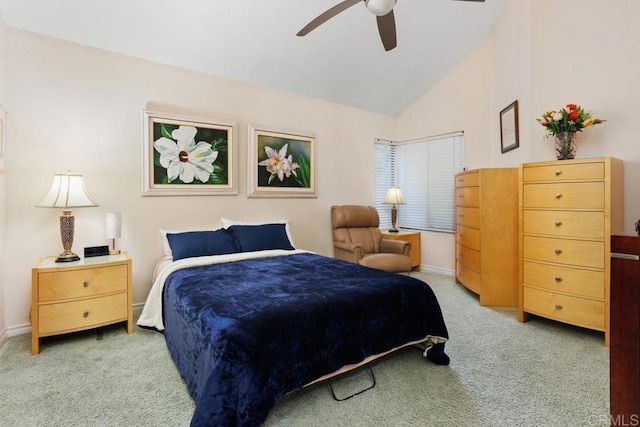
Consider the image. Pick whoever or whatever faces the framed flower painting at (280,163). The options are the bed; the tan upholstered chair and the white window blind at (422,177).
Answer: the white window blind

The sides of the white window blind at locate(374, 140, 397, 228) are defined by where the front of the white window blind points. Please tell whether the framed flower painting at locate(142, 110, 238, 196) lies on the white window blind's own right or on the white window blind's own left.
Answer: on the white window blind's own right

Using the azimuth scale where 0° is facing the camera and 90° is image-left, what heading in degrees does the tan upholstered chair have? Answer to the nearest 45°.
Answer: approximately 315°

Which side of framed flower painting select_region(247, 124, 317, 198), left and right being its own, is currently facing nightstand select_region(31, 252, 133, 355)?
right

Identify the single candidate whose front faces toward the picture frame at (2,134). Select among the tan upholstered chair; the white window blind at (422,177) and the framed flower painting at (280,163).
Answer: the white window blind

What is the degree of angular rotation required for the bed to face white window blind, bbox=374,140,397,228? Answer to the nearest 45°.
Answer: approximately 90° to its left

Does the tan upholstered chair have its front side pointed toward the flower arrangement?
yes

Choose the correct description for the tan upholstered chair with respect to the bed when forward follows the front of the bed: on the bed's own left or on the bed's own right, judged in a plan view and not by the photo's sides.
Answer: on the bed's own left

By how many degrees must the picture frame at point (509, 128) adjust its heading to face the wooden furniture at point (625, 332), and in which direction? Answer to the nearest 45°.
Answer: approximately 45° to its left

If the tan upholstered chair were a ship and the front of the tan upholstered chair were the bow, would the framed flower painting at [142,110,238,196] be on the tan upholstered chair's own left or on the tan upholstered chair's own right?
on the tan upholstered chair's own right
